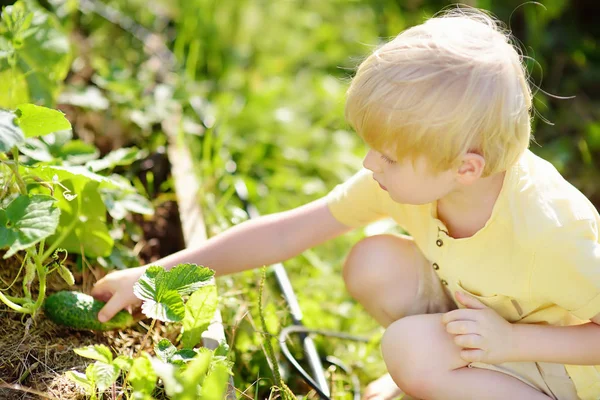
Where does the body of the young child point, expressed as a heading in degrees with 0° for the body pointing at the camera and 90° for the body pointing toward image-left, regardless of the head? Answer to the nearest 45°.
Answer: approximately 45°

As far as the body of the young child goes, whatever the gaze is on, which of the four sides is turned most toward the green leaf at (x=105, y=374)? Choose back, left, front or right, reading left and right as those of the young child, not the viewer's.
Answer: front

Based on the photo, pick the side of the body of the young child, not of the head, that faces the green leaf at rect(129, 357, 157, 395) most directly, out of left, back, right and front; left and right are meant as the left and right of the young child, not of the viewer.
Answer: front
